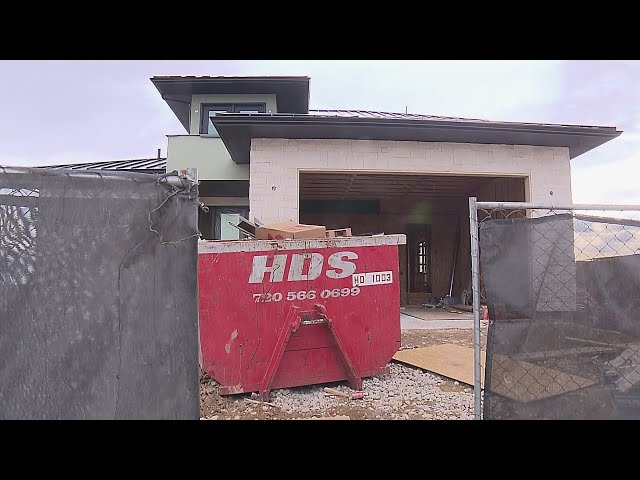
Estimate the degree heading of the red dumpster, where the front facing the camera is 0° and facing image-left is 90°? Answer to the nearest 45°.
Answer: approximately 0°

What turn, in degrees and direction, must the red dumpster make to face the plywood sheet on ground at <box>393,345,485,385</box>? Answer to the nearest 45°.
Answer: approximately 135° to its left

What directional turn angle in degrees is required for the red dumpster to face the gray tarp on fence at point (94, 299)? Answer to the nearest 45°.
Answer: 0° — it already faces it

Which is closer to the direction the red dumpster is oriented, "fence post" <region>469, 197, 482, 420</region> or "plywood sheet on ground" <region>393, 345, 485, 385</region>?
the fence post

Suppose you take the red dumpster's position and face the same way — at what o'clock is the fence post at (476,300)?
The fence post is roughly at 11 o'clock from the red dumpster.

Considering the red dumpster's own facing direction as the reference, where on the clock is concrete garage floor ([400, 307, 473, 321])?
The concrete garage floor is roughly at 7 o'clock from the red dumpster.

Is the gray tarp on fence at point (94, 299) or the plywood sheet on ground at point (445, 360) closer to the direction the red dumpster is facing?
the gray tarp on fence
